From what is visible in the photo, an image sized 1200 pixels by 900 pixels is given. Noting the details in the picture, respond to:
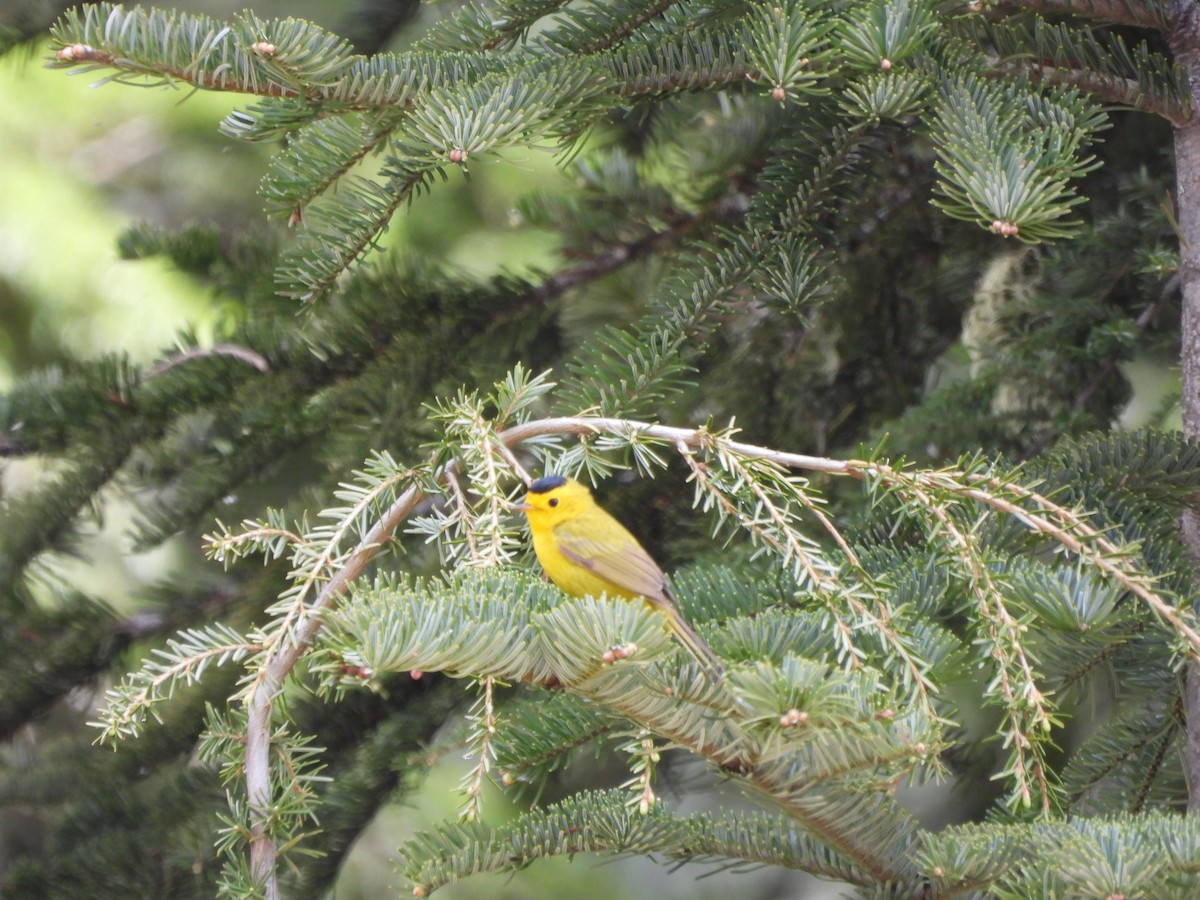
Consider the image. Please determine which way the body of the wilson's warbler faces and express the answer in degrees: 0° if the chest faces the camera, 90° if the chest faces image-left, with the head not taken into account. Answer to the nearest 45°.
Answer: approximately 90°
